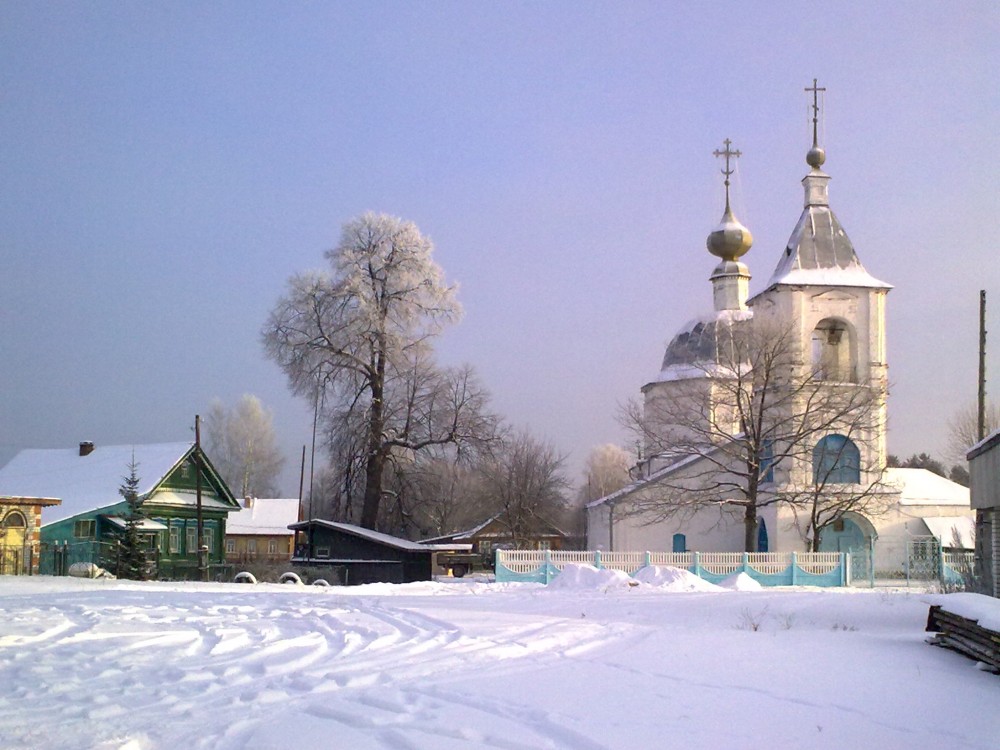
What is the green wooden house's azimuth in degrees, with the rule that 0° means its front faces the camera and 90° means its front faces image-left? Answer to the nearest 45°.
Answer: approximately 315°

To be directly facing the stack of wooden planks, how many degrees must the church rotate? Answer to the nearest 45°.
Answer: approximately 45° to its right

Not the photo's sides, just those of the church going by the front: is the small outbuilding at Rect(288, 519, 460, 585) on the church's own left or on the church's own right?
on the church's own right

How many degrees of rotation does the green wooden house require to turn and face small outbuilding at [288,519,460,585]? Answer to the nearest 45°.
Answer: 0° — it already faces it

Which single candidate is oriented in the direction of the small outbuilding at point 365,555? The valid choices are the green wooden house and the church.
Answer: the green wooden house

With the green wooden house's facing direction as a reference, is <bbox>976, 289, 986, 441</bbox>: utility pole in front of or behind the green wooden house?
in front
